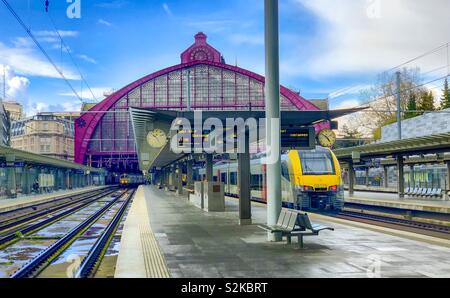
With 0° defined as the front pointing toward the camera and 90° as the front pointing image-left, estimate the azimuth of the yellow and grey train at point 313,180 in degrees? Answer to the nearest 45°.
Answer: approximately 315°

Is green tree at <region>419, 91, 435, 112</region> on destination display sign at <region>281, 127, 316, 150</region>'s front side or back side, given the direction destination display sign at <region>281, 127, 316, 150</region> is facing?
on the back side

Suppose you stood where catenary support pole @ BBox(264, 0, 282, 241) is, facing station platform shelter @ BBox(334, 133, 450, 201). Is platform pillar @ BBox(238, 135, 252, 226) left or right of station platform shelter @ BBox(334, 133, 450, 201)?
left

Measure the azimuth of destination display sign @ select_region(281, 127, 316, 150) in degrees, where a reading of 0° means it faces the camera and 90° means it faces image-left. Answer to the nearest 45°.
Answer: approximately 0°

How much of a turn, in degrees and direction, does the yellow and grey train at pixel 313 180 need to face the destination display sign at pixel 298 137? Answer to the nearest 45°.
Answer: approximately 45° to its right

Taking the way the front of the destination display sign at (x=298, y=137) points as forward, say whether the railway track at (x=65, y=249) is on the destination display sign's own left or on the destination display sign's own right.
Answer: on the destination display sign's own right

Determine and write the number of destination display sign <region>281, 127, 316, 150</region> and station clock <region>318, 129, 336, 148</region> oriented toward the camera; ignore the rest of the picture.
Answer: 2
